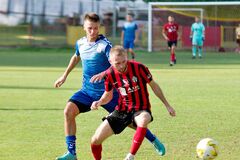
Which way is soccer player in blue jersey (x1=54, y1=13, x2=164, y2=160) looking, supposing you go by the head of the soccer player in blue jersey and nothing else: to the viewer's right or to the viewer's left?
to the viewer's right

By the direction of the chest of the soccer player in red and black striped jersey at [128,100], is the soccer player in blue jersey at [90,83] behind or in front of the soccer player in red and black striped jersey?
behind

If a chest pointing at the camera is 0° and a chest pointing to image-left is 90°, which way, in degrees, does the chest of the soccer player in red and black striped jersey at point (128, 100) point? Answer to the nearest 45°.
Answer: approximately 0°

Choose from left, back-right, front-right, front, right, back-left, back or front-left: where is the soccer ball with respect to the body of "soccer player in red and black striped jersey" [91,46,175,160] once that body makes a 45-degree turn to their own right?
back-left
